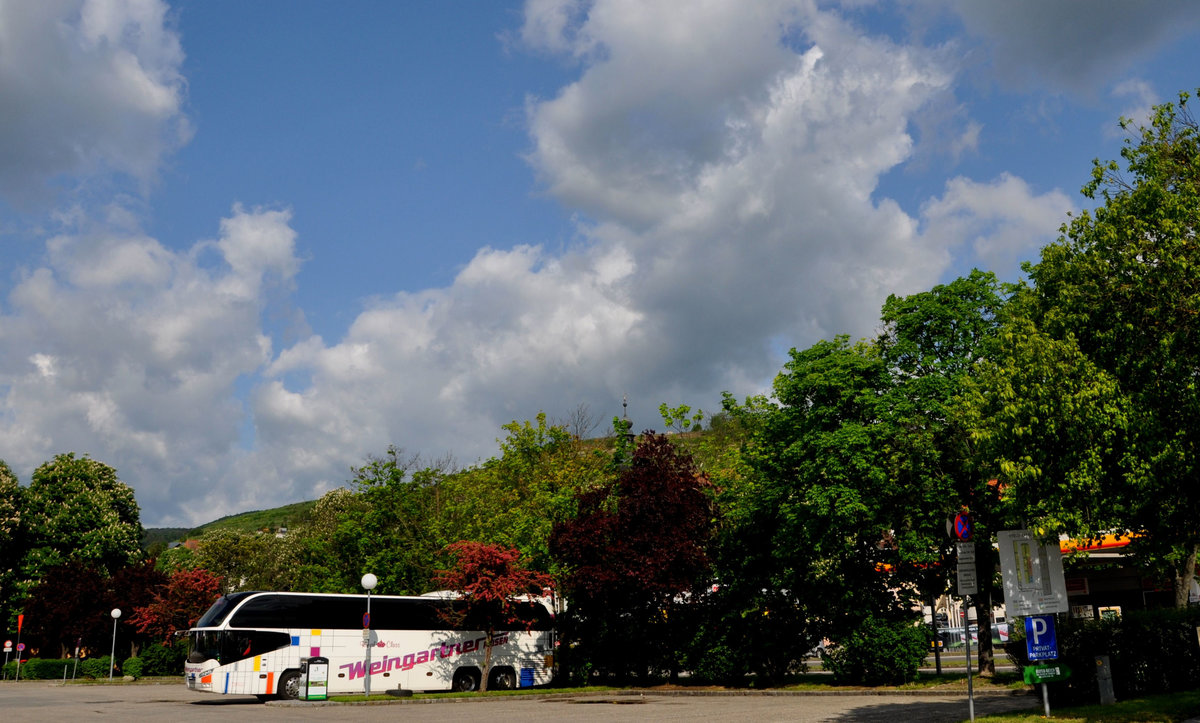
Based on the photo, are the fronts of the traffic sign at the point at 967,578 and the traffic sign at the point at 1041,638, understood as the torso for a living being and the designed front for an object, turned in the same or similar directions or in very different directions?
same or similar directions

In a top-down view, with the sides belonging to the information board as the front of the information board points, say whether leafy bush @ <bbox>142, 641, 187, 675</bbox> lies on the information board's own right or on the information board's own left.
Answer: on the information board's own right

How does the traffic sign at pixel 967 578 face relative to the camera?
toward the camera

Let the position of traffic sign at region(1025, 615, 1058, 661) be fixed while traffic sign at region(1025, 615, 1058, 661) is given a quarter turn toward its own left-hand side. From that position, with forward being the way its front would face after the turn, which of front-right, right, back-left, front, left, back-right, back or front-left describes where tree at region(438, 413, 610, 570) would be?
back-left

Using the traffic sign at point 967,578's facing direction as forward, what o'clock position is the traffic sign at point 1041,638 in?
the traffic sign at point 1041,638 is roughly at 8 o'clock from the traffic sign at point 967,578.

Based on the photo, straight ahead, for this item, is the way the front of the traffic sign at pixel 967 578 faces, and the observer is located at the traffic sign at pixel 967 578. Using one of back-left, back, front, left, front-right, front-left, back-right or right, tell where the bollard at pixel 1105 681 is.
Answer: back-left

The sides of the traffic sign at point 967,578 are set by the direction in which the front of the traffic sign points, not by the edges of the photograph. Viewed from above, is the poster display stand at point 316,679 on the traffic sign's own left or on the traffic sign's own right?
on the traffic sign's own right

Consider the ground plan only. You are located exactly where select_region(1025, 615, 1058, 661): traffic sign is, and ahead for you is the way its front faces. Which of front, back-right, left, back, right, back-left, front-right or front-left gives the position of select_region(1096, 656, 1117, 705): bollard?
back-left

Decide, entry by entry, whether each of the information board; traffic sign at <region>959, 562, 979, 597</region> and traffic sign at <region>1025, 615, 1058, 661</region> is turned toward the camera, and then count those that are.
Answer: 3

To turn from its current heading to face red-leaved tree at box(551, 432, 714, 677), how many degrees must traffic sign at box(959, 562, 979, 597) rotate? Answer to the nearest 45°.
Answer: approximately 135° to its right

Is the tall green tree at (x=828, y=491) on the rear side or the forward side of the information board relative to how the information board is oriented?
on the rear side

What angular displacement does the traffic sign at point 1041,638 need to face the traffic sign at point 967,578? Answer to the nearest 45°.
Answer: approximately 45° to its right

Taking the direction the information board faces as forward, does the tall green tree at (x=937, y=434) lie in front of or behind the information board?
behind

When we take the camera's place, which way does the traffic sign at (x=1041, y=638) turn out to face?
facing the viewer
